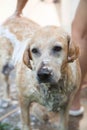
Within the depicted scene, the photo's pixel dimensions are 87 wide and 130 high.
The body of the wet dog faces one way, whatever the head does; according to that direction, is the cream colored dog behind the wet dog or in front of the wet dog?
behind

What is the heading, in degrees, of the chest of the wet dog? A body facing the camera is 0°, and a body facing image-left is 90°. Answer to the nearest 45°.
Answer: approximately 0°
